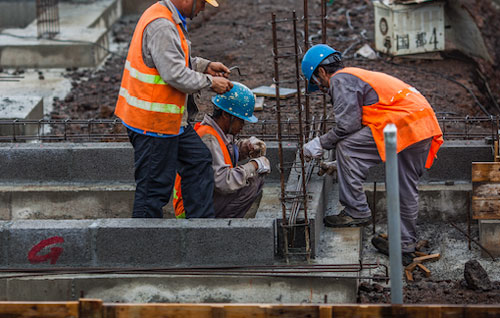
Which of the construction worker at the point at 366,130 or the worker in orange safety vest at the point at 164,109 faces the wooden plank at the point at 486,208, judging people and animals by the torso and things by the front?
the worker in orange safety vest

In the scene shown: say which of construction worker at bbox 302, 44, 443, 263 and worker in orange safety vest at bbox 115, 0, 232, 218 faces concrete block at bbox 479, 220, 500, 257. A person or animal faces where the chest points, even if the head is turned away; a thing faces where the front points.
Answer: the worker in orange safety vest

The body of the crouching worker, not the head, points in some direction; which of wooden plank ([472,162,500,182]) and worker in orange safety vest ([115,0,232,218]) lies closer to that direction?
the wooden plank

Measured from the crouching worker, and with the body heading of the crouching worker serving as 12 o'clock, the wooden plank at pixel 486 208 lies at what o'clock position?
The wooden plank is roughly at 12 o'clock from the crouching worker.

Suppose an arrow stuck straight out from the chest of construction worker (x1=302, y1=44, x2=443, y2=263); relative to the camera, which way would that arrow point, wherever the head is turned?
to the viewer's left

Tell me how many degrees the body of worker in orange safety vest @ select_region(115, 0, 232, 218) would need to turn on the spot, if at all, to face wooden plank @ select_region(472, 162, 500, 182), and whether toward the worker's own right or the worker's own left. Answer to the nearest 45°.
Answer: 0° — they already face it

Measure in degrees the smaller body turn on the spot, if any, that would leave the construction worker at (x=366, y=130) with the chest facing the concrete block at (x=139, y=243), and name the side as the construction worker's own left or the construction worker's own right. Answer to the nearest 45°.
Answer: approximately 45° to the construction worker's own left

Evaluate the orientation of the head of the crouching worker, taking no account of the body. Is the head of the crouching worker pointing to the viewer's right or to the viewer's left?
to the viewer's right

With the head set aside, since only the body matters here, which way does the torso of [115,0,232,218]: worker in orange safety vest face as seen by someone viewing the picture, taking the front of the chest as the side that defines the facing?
to the viewer's right

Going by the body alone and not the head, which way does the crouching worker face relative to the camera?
to the viewer's right

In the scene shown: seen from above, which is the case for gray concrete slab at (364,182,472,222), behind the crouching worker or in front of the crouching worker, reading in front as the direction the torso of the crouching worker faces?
in front

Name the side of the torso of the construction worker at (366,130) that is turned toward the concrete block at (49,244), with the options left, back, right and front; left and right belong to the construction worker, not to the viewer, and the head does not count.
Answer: front

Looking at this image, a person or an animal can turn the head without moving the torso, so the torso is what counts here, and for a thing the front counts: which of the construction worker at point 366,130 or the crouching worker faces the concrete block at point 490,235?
the crouching worker
